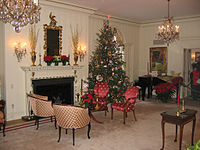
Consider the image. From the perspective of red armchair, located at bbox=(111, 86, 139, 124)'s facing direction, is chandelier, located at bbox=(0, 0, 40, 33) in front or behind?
in front

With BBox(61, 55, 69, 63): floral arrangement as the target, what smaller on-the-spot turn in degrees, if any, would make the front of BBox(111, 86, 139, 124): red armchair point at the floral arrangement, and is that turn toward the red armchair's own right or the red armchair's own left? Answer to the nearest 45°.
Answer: approximately 45° to the red armchair's own right

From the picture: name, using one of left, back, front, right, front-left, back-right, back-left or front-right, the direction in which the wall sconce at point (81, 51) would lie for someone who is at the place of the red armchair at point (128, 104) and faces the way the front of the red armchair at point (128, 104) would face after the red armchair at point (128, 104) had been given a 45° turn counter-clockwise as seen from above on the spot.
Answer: back-right

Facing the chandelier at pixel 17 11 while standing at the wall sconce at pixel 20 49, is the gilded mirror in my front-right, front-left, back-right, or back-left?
back-left

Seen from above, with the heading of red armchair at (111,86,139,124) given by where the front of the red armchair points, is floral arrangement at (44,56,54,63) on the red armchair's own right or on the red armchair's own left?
on the red armchair's own right

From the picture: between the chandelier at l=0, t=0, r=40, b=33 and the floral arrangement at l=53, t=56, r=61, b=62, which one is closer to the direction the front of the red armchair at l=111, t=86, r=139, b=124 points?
the chandelier

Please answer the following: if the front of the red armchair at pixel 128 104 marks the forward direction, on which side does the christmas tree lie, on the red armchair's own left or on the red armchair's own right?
on the red armchair's own right

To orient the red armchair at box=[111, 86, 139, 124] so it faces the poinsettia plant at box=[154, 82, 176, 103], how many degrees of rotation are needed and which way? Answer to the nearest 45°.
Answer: approximately 180°

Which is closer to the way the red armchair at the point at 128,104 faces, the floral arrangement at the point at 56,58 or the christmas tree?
the floral arrangement

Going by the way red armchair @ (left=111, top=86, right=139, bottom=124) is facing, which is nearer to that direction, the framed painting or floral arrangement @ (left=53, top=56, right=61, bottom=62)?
the floral arrangement

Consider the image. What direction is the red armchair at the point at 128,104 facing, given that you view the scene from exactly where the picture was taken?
facing the viewer and to the left of the viewer

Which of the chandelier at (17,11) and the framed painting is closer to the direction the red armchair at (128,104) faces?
the chandelier

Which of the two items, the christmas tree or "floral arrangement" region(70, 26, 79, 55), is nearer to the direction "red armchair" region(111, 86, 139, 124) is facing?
the floral arrangement

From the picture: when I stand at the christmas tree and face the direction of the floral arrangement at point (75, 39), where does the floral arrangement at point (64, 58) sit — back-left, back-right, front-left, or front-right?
front-left

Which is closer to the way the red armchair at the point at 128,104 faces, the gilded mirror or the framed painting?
the gilded mirror

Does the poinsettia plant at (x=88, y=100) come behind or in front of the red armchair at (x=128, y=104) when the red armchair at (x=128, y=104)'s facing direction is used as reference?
in front

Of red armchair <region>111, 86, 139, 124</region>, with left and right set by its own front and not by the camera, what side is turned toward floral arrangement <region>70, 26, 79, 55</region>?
right
